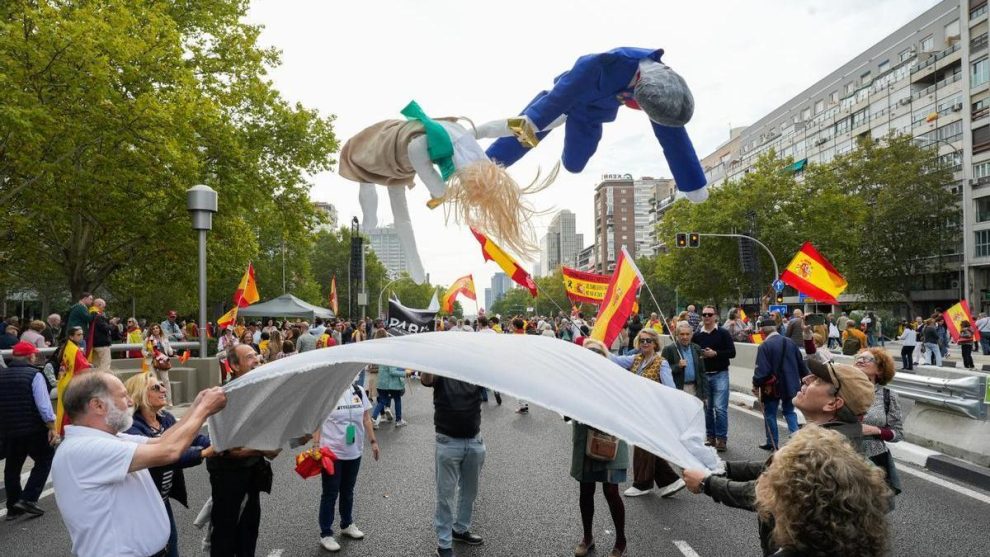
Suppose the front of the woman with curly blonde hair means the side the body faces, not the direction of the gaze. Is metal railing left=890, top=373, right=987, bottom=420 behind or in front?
in front

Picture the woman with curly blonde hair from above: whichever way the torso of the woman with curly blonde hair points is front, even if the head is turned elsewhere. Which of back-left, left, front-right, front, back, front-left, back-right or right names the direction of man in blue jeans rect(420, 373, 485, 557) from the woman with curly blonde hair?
front-left

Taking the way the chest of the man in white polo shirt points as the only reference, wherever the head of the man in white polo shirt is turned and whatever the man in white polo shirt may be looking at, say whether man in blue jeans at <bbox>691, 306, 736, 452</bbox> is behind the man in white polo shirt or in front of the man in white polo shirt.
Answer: in front

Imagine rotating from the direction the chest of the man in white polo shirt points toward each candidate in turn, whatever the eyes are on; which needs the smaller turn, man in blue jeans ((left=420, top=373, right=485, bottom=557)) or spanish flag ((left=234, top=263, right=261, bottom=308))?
the man in blue jeans

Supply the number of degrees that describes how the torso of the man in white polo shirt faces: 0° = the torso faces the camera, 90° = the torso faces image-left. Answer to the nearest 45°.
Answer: approximately 270°

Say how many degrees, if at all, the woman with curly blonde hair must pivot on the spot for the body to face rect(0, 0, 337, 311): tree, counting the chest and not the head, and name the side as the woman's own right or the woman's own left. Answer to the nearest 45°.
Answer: approximately 45° to the woman's own left

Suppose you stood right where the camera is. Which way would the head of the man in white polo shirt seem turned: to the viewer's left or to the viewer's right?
to the viewer's right

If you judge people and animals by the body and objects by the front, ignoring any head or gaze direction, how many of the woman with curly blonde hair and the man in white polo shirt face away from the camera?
1

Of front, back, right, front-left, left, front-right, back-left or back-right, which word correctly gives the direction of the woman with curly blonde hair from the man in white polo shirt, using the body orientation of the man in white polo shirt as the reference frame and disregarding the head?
front-right

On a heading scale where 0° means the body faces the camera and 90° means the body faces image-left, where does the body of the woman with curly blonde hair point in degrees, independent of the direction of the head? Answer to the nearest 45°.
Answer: approximately 180°

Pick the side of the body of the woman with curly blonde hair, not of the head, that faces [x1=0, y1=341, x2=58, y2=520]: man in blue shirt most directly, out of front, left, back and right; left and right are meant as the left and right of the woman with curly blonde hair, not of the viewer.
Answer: left

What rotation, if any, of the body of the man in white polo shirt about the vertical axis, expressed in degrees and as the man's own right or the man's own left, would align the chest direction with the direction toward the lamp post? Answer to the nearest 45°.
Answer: approximately 90° to the man's own left

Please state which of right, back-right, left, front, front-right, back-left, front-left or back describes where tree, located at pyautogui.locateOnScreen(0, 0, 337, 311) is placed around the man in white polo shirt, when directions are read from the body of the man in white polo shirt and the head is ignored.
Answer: left

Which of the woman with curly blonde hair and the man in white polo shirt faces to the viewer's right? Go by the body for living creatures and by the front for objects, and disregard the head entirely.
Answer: the man in white polo shirt
